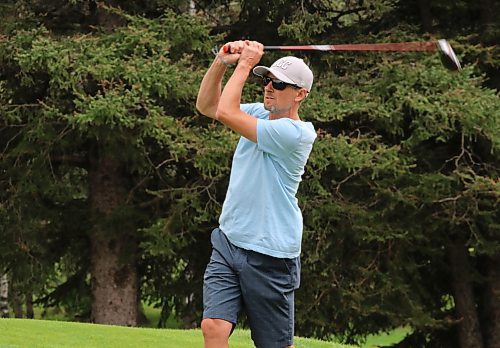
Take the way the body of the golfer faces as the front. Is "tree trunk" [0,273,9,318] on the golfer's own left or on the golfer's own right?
on the golfer's own right

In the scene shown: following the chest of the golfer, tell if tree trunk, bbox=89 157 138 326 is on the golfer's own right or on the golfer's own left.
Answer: on the golfer's own right

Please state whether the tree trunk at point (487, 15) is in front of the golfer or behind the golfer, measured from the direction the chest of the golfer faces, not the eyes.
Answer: behind

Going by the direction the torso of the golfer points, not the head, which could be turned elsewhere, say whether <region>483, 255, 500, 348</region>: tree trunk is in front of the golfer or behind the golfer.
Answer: behind

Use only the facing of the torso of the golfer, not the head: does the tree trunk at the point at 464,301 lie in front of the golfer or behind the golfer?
behind
